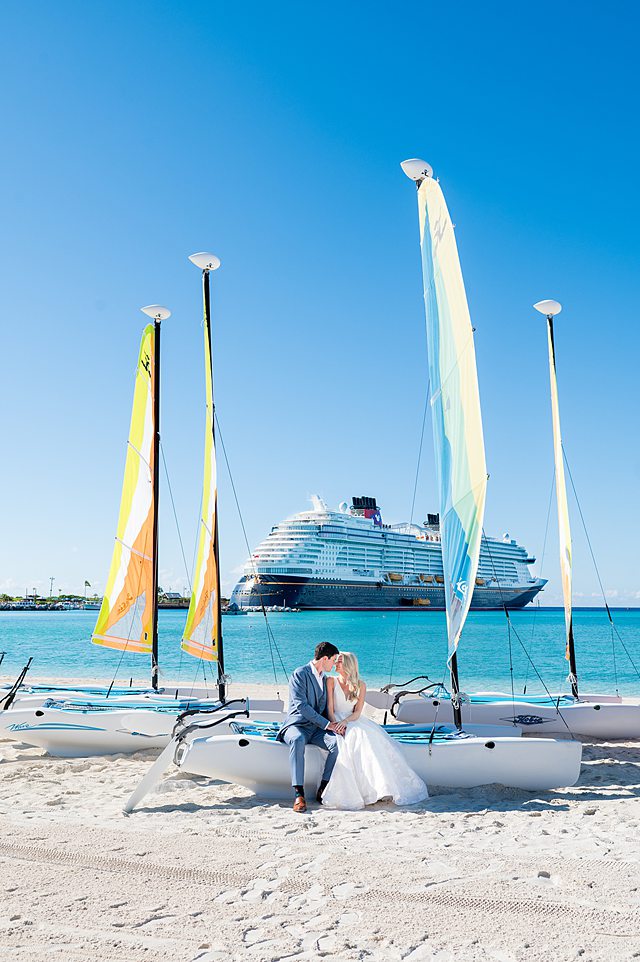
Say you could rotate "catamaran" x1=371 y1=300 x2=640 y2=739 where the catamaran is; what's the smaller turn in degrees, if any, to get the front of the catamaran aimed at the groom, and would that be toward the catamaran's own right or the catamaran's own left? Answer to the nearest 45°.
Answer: approximately 135° to the catamaran's own right

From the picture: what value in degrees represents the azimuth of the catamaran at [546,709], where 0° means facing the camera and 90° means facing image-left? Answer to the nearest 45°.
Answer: approximately 270°

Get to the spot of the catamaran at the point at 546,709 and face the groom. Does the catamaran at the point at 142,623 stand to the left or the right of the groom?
right

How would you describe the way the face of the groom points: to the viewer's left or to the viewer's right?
to the viewer's right

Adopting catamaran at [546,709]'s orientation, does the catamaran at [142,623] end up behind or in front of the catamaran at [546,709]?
behind
